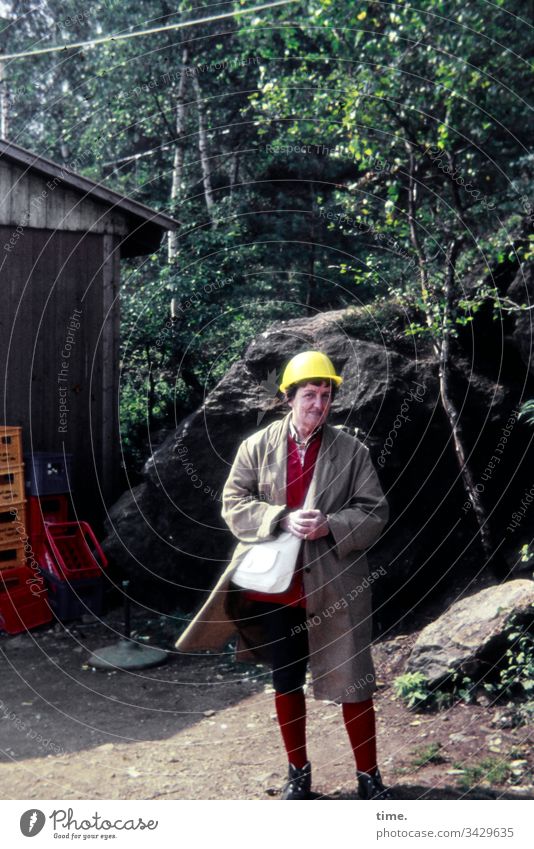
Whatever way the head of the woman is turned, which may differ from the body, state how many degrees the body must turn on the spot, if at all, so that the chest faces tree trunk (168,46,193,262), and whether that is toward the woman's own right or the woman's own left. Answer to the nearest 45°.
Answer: approximately 180°

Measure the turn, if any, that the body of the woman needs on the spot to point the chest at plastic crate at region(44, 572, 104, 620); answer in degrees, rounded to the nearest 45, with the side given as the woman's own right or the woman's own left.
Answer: approximately 135° to the woman's own right

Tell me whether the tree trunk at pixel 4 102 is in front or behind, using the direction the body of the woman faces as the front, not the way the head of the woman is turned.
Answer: behind

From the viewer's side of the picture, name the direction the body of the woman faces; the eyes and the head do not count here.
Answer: toward the camera

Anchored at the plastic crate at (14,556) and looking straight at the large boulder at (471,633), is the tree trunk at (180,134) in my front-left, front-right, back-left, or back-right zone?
back-left

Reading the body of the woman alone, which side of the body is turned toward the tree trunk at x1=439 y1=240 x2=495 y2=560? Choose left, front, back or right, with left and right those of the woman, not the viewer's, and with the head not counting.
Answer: back

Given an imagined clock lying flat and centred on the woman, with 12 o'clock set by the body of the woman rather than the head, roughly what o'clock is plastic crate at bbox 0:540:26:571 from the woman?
The plastic crate is roughly at 5 o'clock from the woman.

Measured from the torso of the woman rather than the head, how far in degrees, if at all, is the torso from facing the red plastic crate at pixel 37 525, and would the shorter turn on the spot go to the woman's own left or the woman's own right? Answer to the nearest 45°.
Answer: approximately 135° to the woman's own right

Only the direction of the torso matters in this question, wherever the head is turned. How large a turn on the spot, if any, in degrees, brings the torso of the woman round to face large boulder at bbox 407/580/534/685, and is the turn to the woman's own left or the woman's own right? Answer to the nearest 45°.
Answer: approximately 135° to the woman's own left

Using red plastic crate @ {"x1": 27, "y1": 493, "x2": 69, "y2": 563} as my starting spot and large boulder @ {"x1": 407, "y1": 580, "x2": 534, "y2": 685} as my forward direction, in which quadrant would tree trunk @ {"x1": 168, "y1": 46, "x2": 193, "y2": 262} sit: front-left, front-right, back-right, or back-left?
back-left
